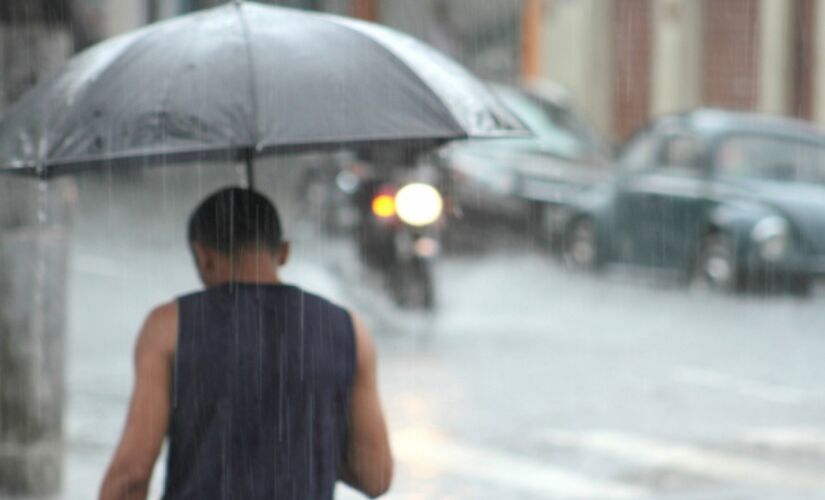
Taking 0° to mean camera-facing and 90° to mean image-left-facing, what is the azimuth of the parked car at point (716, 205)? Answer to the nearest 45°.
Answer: approximately 315°

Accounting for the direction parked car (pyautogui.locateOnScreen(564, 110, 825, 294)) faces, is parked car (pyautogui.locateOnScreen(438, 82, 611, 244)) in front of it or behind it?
behind

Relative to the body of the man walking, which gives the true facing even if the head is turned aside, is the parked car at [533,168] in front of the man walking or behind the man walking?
in front

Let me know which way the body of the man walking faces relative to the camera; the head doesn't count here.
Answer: away from the camera

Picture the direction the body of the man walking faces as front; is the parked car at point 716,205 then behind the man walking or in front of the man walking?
in front

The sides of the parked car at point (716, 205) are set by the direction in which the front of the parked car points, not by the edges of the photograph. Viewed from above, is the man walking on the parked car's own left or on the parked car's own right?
on the parked car's own right

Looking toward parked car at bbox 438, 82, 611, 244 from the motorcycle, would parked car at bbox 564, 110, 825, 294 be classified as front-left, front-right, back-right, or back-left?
front-right

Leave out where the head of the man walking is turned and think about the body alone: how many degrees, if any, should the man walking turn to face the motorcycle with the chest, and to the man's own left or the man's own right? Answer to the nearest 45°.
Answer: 0° — they already face it

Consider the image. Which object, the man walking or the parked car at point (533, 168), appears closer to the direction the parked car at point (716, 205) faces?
the man walking

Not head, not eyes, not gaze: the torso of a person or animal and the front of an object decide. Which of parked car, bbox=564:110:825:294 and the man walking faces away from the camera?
the man walking

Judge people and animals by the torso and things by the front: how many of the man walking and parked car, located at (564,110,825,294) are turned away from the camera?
1
